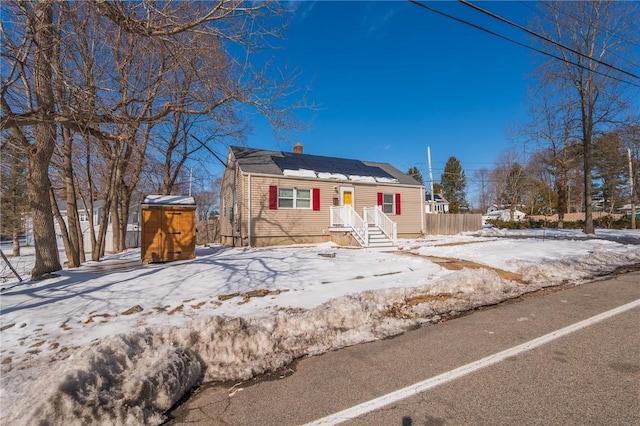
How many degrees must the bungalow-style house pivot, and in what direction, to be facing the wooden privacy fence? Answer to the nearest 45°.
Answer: approximately 90° to its left

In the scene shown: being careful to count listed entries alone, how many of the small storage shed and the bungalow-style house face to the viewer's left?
0

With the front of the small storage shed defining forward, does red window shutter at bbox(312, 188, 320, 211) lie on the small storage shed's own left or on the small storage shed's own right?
on the small storage shed's own left

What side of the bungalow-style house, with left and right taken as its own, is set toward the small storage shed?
right

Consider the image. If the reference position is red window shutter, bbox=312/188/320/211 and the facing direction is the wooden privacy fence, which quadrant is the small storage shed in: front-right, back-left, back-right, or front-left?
back-right

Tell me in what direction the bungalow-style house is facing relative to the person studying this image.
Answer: facing the viewer and to the right of the viewer

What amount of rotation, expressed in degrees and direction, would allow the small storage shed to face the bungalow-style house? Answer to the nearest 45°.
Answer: approximately 135° to its left
